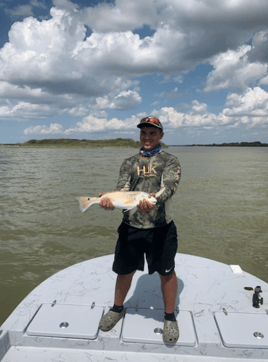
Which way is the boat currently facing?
away from the camera
